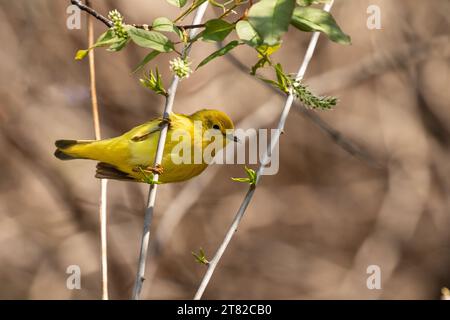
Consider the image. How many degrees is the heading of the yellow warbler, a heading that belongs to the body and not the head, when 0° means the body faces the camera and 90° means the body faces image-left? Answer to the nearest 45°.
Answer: approximately 270°
